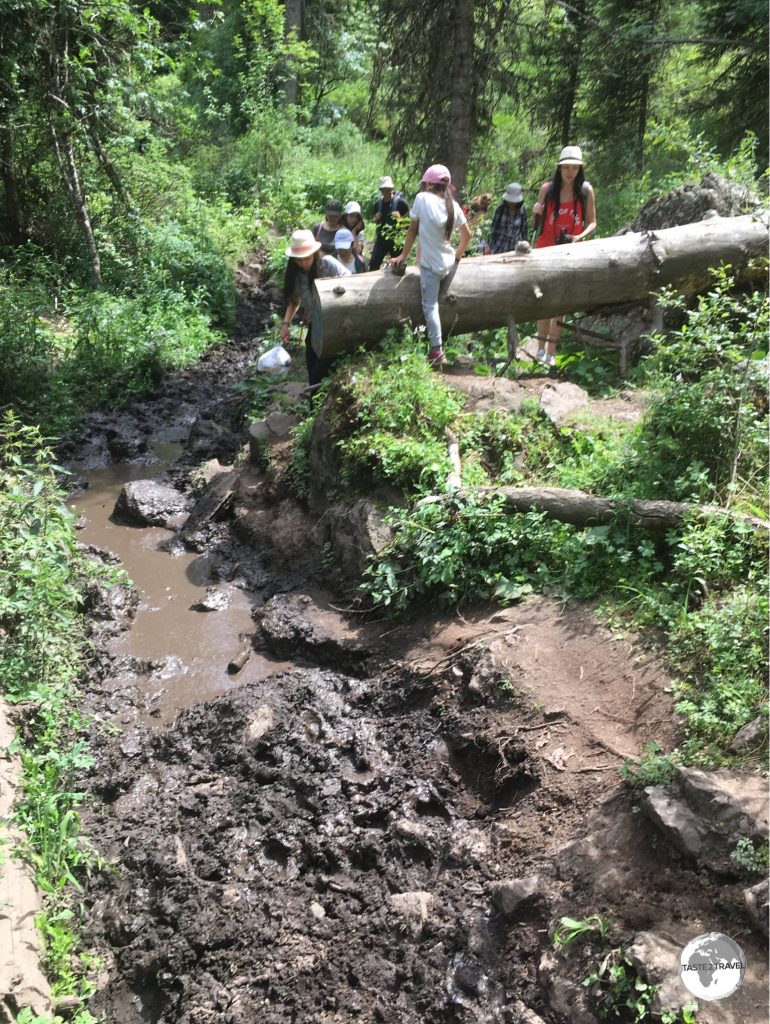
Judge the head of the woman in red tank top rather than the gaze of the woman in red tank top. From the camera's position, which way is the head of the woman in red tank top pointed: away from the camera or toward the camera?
toward the camera

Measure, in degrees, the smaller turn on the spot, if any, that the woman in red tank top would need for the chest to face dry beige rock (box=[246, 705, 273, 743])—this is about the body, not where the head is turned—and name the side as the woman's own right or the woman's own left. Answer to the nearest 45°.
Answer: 0° — they already face it

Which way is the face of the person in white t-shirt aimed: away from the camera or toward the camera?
away from the camera

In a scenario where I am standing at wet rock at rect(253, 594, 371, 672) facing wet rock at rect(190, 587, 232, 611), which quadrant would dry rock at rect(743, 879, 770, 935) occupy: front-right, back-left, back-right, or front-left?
back-left

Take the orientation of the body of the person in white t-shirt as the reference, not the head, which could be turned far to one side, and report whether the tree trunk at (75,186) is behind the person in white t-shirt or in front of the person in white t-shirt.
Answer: in front

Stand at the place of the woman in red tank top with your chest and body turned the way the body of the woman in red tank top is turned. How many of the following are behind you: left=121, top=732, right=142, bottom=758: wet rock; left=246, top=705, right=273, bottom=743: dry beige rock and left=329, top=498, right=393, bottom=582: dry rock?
0

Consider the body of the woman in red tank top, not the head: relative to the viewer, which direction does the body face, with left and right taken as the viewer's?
facing the viewer

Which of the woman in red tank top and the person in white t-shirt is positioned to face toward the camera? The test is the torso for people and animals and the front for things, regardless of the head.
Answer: the woman in red tank top

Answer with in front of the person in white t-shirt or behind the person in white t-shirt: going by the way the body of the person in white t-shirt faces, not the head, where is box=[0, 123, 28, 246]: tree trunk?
in front

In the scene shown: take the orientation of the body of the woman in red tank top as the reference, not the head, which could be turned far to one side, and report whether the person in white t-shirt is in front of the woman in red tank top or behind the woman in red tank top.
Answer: in front

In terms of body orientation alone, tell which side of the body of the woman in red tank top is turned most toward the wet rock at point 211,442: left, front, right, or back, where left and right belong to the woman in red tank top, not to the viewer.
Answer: right

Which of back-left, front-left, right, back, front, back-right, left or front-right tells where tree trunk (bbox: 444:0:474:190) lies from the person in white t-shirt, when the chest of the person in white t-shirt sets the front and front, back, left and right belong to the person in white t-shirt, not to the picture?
front-right

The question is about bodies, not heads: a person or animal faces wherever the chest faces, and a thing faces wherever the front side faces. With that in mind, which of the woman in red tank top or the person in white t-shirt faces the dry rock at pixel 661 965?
the woman in red tank top

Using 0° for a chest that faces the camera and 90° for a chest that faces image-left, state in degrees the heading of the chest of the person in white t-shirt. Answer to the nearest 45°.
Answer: approximately 135°

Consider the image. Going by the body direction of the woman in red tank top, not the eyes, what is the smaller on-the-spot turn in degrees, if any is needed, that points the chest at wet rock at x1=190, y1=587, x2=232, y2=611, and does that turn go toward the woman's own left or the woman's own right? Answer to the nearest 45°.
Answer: approximately 45° to the woman's own right

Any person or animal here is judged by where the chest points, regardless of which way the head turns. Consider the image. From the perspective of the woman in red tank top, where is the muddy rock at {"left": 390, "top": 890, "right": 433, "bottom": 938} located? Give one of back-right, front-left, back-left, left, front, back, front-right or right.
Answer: front

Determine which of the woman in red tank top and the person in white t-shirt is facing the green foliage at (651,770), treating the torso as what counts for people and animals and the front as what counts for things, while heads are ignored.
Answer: the woman in red tank top
